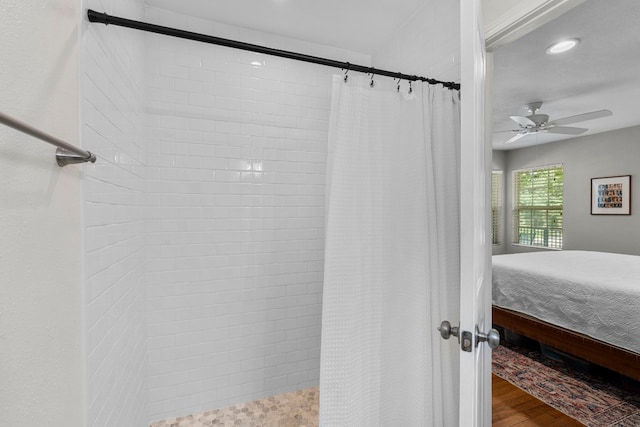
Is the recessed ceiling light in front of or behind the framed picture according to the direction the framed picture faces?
in front

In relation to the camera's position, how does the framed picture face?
facing the viewer and to the left of the viewer

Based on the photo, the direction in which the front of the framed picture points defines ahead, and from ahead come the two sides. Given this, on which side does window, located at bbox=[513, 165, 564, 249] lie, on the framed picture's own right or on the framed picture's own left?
on the framed picture's own right

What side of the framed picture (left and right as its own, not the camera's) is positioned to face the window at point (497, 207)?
right
